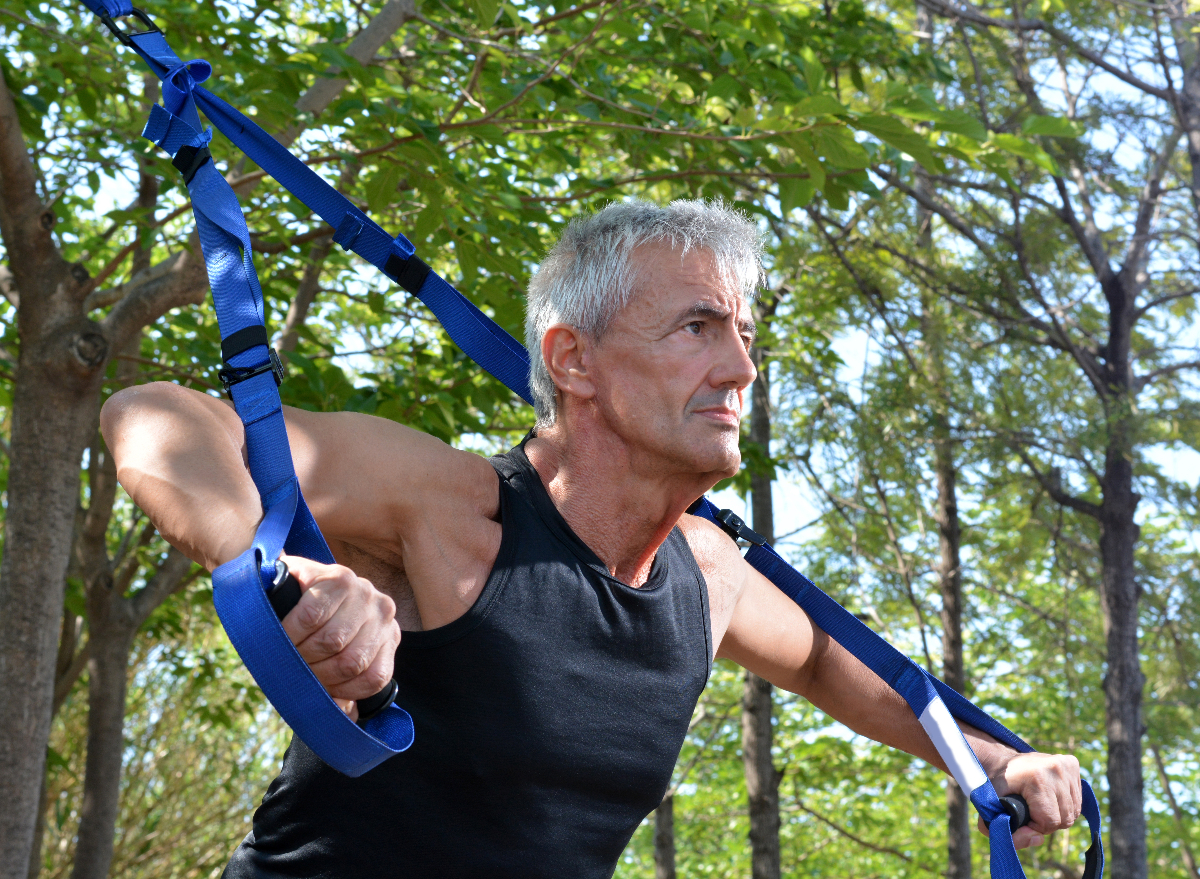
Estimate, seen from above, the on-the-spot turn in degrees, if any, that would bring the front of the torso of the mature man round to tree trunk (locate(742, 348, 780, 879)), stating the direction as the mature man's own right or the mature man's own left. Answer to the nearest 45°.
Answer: approximately 135° to the mature man's own left

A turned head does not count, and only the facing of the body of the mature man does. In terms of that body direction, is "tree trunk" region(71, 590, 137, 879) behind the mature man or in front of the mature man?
behind

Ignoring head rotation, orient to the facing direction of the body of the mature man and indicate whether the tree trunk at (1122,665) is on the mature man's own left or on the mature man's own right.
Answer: on the mature man's own left

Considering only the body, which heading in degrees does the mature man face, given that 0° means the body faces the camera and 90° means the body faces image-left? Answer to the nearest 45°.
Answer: approximately 315°
